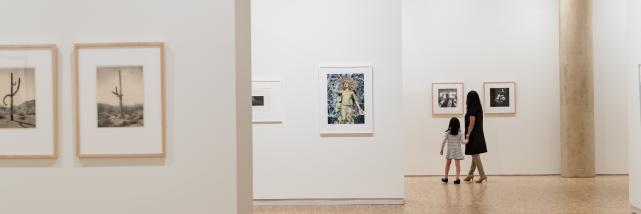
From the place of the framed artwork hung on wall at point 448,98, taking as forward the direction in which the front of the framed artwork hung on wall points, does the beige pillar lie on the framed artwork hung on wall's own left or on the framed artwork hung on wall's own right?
on the framed artwork hung on wall's own left

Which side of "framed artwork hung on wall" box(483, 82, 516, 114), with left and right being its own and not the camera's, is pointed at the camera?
front

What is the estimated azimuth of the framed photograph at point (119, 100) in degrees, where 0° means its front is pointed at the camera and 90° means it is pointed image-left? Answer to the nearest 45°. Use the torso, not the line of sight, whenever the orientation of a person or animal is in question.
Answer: approximately 0°

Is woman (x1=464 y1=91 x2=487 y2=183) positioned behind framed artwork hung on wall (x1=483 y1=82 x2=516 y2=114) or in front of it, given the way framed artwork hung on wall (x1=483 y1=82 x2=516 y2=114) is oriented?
in front

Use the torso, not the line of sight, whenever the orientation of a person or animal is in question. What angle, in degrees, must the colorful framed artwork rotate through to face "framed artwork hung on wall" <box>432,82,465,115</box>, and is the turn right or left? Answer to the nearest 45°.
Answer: approximately 135° to its left

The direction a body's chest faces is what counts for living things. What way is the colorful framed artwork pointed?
toward the camera

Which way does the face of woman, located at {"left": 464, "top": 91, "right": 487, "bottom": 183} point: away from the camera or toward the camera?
away from the camera
